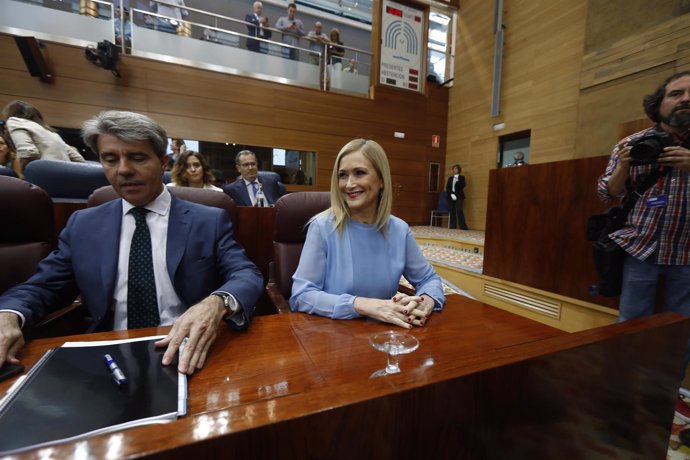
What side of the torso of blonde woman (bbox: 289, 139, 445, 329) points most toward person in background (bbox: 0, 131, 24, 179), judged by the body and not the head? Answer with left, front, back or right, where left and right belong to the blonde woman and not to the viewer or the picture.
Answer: right

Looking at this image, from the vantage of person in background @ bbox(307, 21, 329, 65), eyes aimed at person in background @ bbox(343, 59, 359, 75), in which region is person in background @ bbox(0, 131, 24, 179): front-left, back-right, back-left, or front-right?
back-right

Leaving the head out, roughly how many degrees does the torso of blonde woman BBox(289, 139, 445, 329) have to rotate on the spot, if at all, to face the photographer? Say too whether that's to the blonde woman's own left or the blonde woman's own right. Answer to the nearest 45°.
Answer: approximately 90° to the blonde woman's own left

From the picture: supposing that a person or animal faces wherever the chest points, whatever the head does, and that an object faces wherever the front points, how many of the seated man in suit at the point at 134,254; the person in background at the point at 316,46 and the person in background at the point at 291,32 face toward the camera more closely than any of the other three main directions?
3

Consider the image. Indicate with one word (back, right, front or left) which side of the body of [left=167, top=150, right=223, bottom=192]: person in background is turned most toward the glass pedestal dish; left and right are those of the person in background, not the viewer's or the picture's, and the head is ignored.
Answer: front

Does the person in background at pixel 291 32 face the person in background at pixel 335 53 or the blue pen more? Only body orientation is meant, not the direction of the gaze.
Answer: the blue pen

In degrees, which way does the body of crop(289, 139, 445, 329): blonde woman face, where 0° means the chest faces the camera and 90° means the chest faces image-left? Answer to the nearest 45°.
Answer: approximately 0°

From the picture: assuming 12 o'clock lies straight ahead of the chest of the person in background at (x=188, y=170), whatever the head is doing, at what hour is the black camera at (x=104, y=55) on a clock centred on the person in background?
The black camera is roughly at 5 o'clock from the person in background.

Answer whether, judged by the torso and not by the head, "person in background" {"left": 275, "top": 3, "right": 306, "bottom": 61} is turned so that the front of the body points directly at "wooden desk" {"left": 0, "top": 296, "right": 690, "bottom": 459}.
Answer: yes

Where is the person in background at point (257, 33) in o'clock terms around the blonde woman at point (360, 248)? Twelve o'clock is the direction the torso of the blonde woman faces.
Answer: The person in background is roughly at 5 o'clock from the blonde woman.
